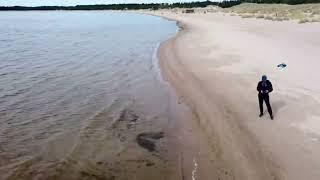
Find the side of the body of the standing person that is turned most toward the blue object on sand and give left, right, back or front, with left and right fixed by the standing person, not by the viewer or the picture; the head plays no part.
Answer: back

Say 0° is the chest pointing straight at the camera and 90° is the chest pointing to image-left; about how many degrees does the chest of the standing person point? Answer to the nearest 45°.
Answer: approximately 0°
